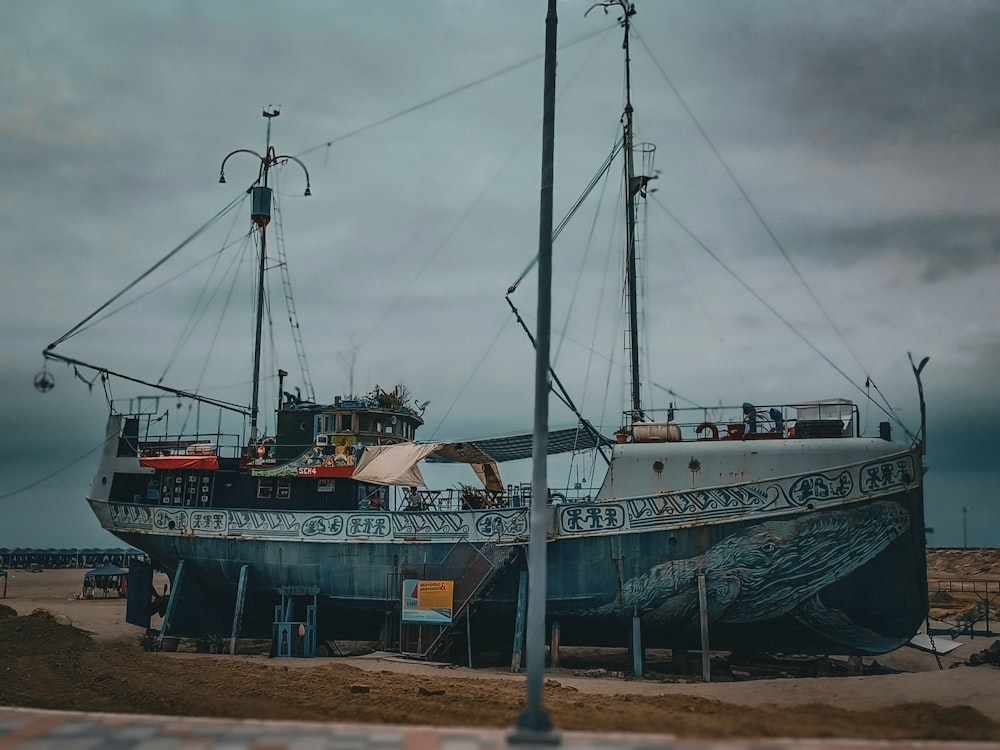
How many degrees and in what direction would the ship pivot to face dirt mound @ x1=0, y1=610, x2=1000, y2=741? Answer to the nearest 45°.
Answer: approximately 90° to its right

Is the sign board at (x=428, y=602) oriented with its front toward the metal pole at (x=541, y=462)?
yes

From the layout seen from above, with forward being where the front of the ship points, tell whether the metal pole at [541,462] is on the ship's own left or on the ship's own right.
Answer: on the ship's own right

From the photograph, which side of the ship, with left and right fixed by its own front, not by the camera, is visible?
right

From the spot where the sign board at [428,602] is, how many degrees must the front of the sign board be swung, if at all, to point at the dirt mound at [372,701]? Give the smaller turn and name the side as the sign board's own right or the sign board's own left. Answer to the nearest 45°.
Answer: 0° — it already faces it

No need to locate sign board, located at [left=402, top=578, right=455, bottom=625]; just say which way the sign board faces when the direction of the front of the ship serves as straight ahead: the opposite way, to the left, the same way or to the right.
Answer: to the right

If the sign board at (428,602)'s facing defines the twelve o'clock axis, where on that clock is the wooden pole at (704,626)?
The wooden pole is roughly at 10 o'clock from the sign board.
